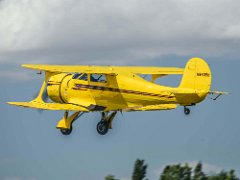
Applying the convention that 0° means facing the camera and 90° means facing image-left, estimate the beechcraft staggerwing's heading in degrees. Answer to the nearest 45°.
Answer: approximately 135°

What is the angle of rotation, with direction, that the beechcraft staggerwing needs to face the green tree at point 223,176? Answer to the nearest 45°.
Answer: approximately 135° to its right
